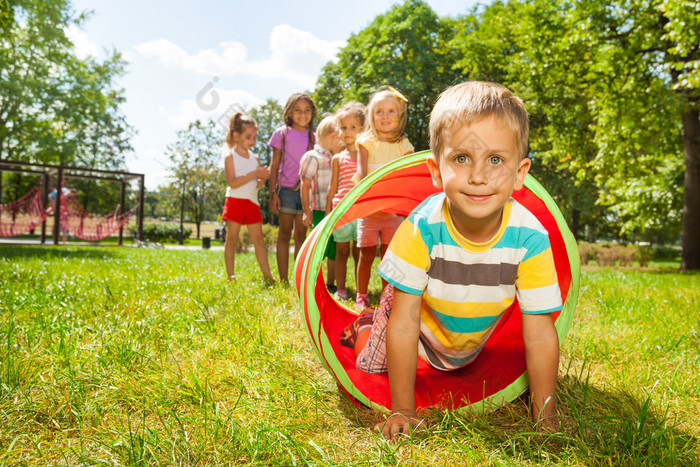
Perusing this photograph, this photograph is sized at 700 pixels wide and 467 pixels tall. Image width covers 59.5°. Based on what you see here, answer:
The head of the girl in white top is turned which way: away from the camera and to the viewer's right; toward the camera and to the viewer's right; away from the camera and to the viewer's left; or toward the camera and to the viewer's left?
toward the camera and to the viewer's right

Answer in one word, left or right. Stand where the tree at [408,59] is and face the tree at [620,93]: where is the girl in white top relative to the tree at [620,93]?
right

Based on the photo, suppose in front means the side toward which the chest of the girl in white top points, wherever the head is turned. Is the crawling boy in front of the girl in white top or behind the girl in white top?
in front

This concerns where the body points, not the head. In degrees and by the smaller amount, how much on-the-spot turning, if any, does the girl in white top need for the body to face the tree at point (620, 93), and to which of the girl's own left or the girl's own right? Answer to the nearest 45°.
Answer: approximately 90° to the girl's own left

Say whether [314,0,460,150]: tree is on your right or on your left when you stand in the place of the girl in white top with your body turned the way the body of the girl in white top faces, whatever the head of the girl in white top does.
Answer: on your left

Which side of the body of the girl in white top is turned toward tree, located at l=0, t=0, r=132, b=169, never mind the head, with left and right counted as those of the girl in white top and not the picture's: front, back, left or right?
back

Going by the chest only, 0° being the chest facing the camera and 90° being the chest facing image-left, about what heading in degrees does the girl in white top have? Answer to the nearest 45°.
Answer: approximately 315°

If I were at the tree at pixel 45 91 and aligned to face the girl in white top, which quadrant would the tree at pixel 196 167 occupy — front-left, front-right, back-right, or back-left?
back-left

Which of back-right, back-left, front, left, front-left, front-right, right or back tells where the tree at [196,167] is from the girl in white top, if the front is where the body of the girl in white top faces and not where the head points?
back-left
